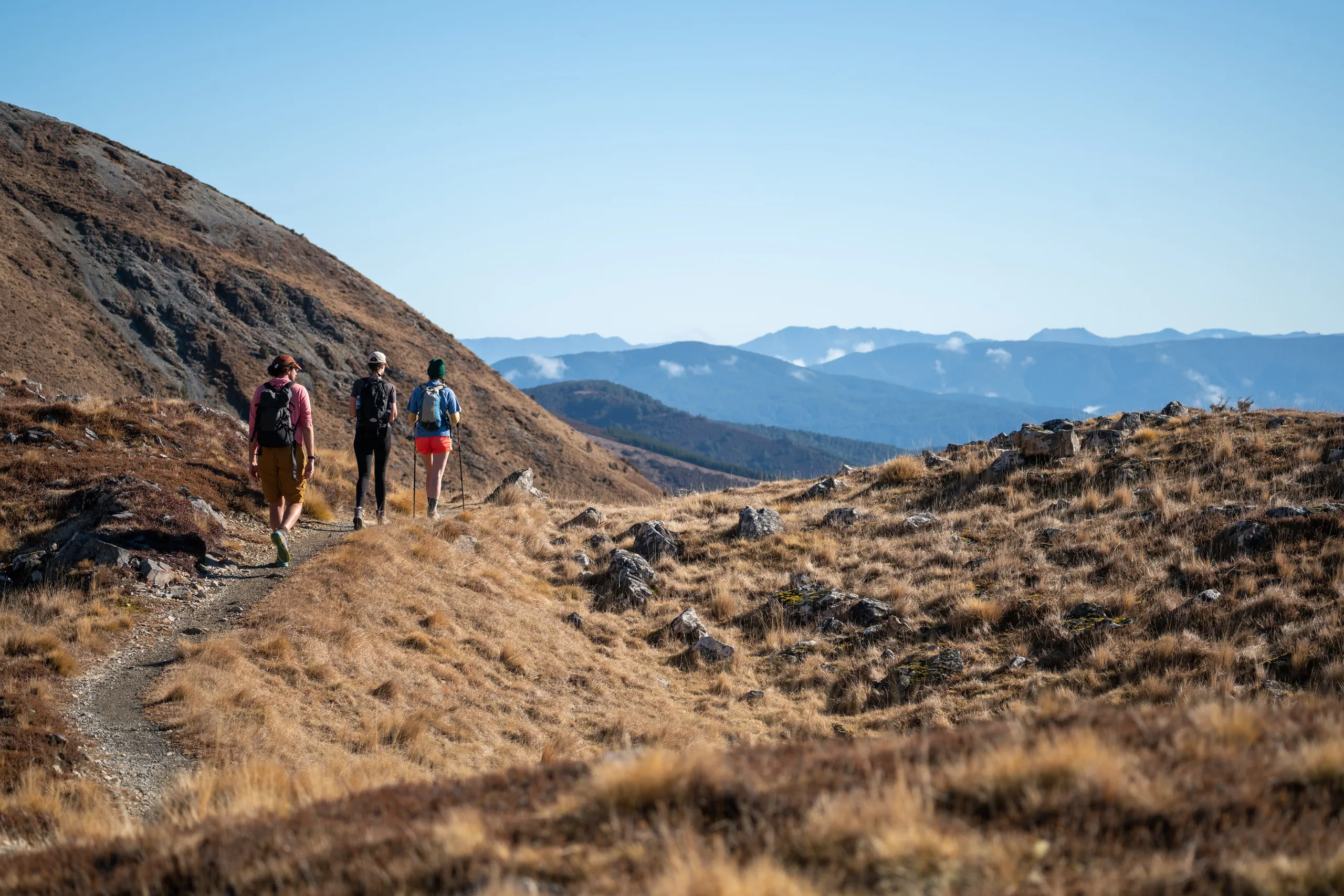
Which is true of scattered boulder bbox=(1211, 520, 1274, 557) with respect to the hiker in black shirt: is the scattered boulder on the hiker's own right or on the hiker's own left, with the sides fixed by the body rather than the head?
on the hiker's own right

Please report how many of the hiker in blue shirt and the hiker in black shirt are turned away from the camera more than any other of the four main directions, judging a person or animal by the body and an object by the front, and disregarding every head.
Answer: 2

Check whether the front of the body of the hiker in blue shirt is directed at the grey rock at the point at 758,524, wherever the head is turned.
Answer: no

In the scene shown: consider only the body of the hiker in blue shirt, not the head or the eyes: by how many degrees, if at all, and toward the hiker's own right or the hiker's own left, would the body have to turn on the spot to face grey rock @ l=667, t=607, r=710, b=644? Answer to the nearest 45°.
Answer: approximately 135° to the hiker's own right

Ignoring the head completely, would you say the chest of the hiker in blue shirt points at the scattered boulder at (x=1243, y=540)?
no

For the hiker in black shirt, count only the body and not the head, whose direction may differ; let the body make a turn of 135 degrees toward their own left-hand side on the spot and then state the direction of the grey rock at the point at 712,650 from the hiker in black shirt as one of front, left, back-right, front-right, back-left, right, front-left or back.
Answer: left

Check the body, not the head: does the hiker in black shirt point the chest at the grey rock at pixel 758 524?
no

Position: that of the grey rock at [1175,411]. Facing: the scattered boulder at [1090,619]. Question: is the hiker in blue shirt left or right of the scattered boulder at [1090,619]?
right

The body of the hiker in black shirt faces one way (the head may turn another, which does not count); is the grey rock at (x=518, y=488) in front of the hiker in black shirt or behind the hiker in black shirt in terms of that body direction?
in front

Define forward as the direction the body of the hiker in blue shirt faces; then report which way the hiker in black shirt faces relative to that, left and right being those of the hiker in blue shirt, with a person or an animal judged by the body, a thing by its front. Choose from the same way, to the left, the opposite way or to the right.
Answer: the same way

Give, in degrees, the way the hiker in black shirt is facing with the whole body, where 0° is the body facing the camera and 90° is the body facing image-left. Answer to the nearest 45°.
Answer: approximately 180°

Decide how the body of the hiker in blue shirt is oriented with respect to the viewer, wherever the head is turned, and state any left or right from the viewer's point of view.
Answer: facing away from the viewer
